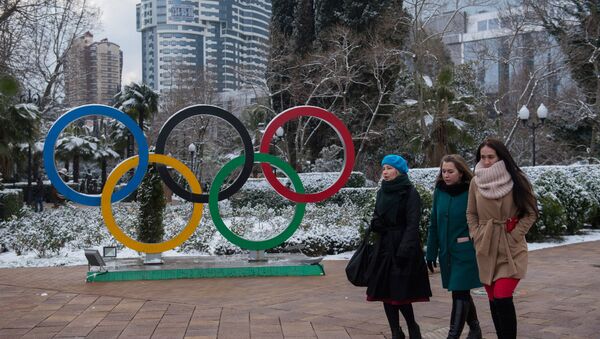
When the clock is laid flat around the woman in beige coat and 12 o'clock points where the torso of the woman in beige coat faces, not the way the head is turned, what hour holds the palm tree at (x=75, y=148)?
The palm tree is roughly at 3 o'clock from the woman in beige coat.

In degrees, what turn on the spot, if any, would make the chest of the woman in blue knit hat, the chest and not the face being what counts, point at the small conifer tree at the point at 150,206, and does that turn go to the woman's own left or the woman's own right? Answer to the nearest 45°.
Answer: approximately 90° to the woman's own right

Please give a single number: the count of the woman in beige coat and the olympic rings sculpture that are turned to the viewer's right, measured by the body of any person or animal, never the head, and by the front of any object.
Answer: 0

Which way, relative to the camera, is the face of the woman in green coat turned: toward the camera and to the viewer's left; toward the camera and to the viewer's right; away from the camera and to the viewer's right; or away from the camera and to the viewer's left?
toward the camera and to the viewer's left

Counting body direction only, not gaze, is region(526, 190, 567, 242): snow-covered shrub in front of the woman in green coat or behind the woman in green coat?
behind

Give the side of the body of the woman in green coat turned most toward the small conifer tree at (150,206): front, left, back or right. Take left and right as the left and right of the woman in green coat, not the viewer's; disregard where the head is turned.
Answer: right

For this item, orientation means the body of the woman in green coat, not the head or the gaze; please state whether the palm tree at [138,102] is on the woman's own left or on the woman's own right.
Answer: on the woman's own right

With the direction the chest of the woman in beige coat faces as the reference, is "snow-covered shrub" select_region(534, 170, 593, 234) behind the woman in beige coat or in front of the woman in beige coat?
behind

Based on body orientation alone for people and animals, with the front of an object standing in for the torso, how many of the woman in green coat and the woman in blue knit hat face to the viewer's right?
0

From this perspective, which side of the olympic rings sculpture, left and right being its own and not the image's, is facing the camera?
front

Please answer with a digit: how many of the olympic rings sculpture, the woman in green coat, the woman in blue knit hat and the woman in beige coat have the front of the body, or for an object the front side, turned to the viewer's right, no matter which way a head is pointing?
0

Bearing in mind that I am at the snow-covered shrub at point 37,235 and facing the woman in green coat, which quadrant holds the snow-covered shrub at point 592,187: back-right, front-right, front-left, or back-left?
front-left

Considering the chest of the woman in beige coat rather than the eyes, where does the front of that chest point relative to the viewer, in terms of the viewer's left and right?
facing the viewer and to the left of the viewer

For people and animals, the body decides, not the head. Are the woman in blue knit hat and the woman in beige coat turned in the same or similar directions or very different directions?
same or similar directions
